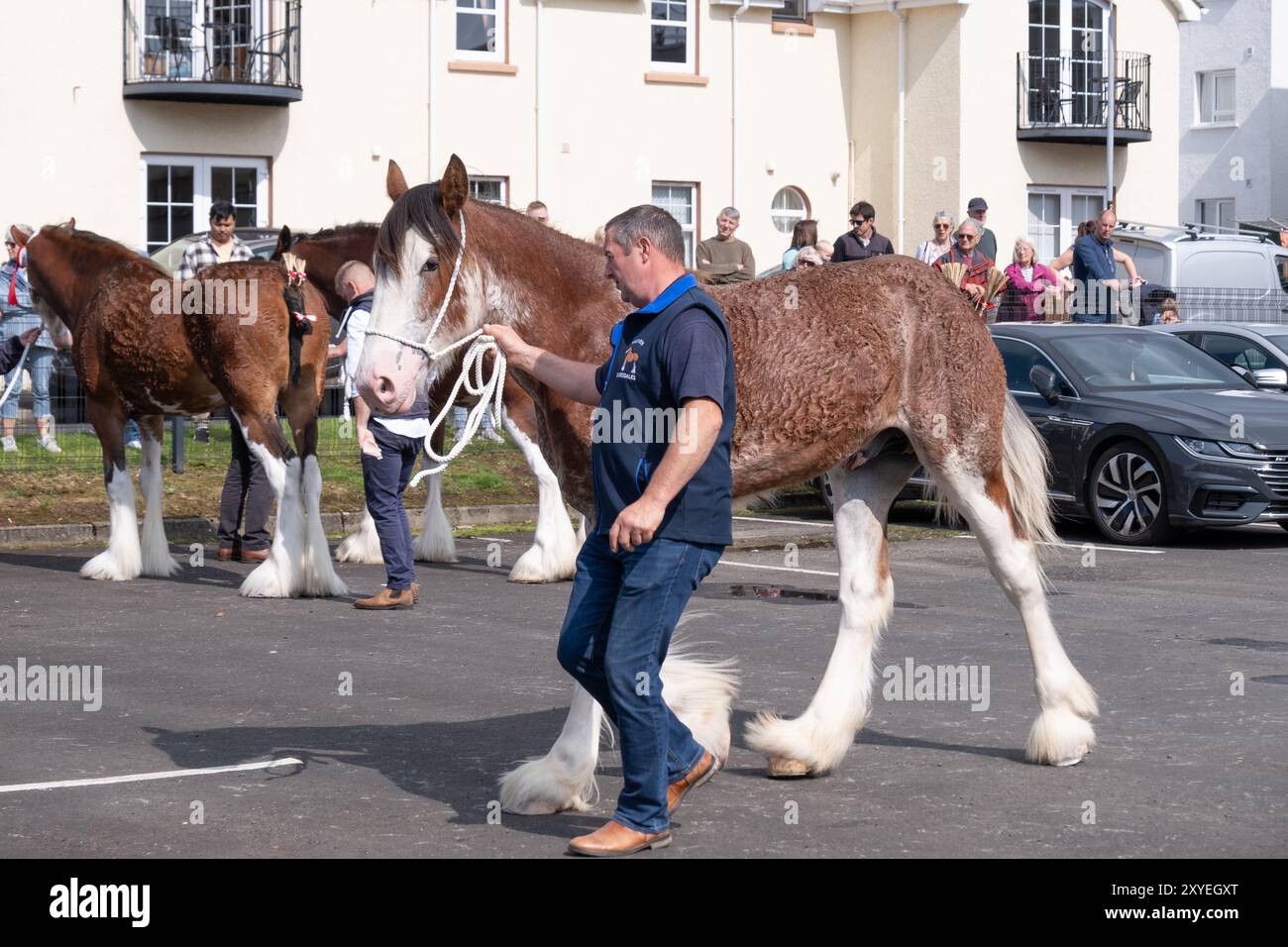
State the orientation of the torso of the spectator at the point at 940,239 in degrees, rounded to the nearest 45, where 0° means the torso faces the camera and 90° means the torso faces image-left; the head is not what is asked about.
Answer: approximately 0°

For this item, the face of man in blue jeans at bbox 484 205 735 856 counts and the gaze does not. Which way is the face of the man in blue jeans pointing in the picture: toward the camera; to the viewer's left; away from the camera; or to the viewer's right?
to the viewer's left

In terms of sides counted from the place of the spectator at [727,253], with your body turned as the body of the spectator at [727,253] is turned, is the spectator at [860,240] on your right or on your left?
on your left

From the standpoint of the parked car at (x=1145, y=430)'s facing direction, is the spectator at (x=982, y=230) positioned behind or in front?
behind

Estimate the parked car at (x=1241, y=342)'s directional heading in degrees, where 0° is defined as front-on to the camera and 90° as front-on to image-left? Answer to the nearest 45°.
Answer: approximately 315°

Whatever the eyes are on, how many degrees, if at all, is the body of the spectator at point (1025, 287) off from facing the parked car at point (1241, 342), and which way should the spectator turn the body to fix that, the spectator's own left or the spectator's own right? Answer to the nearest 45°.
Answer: approximately 45° to the spectator's own left

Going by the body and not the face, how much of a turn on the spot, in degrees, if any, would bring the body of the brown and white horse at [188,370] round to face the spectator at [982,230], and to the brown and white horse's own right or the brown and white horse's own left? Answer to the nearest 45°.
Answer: approximately 90° to the brown and white horse's own right
